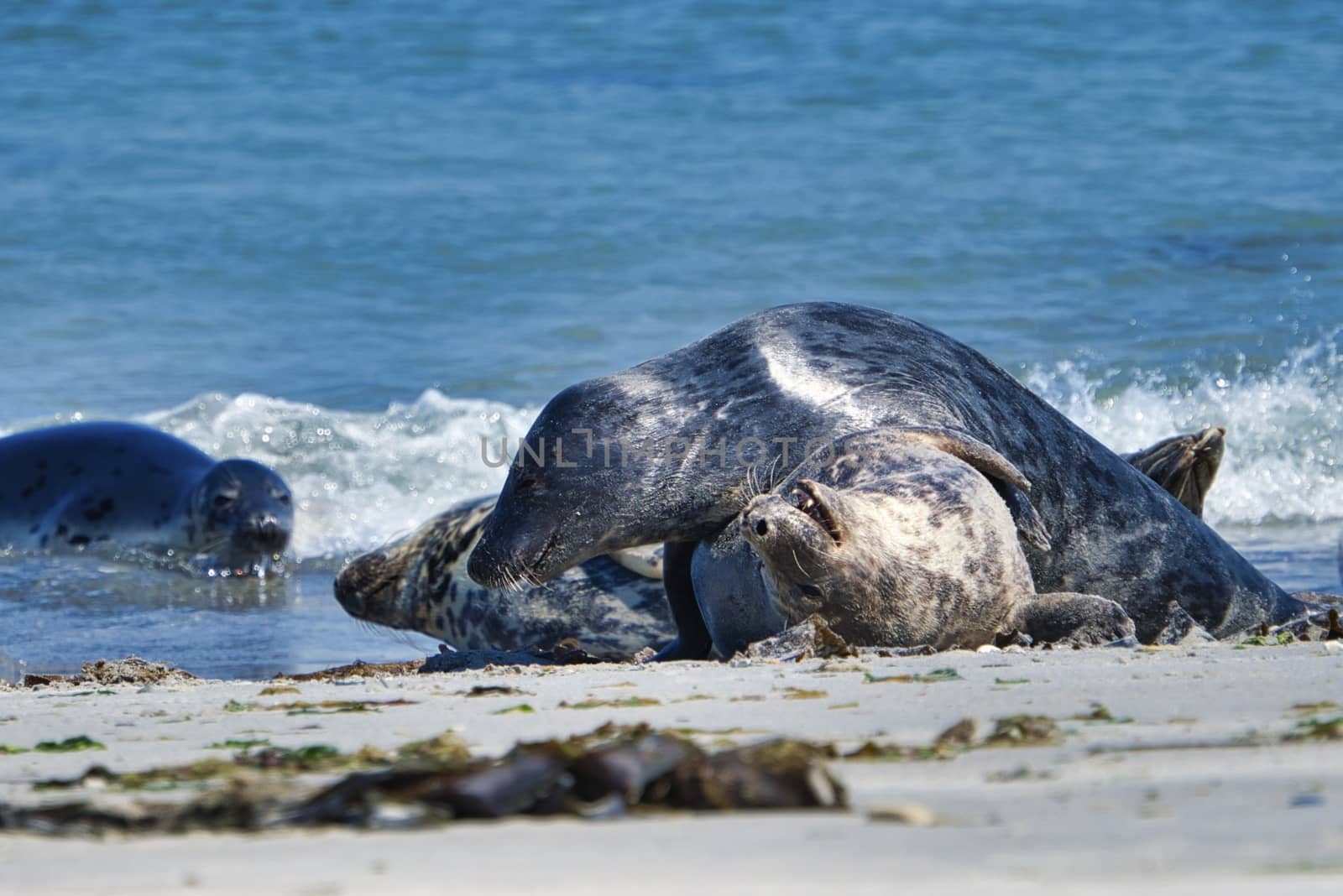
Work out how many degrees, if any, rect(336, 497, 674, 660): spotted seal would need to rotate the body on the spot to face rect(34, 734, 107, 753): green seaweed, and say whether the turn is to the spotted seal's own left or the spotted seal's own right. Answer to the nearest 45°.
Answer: approximately 90° to the spotted seal's own left

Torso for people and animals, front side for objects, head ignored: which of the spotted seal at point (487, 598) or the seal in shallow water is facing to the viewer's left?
the spotted seal

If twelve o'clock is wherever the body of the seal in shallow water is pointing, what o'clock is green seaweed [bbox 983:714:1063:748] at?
The green seaweed is roughly at 1 o'clock from the seal in shallow water.

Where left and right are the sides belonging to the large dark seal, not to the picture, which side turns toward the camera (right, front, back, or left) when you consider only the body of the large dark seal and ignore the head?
left

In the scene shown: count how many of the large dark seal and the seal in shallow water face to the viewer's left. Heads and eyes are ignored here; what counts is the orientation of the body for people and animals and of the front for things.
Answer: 1

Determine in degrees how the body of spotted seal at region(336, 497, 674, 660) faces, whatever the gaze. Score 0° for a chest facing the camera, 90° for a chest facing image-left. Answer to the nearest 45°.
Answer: approximately 90°

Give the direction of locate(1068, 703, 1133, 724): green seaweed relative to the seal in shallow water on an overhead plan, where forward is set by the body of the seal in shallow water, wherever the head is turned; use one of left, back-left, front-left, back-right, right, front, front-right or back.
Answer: front-right

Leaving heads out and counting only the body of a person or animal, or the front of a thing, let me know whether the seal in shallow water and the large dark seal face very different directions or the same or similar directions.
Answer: very different directions

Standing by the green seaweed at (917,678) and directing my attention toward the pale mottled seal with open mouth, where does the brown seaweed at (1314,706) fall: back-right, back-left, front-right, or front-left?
back-right

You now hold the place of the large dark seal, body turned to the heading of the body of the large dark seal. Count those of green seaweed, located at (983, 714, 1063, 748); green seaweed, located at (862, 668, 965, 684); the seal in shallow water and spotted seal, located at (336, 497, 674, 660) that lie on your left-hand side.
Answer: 2

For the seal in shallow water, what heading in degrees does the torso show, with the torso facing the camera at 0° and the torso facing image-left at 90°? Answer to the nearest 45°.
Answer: approximately 315°

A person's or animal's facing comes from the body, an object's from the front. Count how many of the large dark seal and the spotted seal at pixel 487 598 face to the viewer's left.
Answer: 2

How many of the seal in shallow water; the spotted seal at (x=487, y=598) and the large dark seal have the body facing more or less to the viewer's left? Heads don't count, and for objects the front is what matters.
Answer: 2
